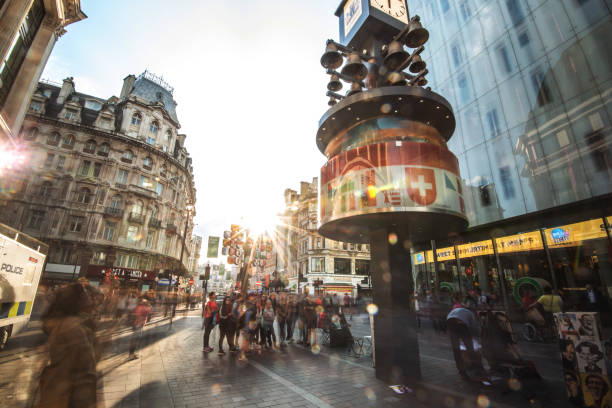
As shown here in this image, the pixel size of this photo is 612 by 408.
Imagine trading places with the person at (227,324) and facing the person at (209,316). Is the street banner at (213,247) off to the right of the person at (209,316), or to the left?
right

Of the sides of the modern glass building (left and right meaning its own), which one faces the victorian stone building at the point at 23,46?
front

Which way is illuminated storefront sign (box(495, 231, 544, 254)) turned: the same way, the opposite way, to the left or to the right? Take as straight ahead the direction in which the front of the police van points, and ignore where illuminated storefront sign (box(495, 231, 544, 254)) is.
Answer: to the right

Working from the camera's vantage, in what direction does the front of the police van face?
facing the viewer and to the left of the viewer

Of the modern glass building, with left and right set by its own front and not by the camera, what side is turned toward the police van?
front

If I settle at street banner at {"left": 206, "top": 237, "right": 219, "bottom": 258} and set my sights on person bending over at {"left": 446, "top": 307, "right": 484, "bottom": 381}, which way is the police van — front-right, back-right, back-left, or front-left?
front-right

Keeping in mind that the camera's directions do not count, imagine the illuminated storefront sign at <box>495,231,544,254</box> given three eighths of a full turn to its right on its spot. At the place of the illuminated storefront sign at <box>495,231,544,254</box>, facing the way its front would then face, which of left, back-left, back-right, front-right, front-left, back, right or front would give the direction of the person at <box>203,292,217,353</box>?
back-left

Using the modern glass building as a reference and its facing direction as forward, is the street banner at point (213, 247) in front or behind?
in front

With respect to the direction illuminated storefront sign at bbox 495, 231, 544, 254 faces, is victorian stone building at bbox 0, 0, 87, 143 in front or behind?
in front

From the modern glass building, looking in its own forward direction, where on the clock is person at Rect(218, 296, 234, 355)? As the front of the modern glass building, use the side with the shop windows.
The person is roughly at 12 o'clock from the modern glass building.

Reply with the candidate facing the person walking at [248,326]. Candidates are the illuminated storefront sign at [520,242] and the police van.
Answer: the illuminated storefront sign

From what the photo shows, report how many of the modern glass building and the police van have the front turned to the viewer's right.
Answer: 0
